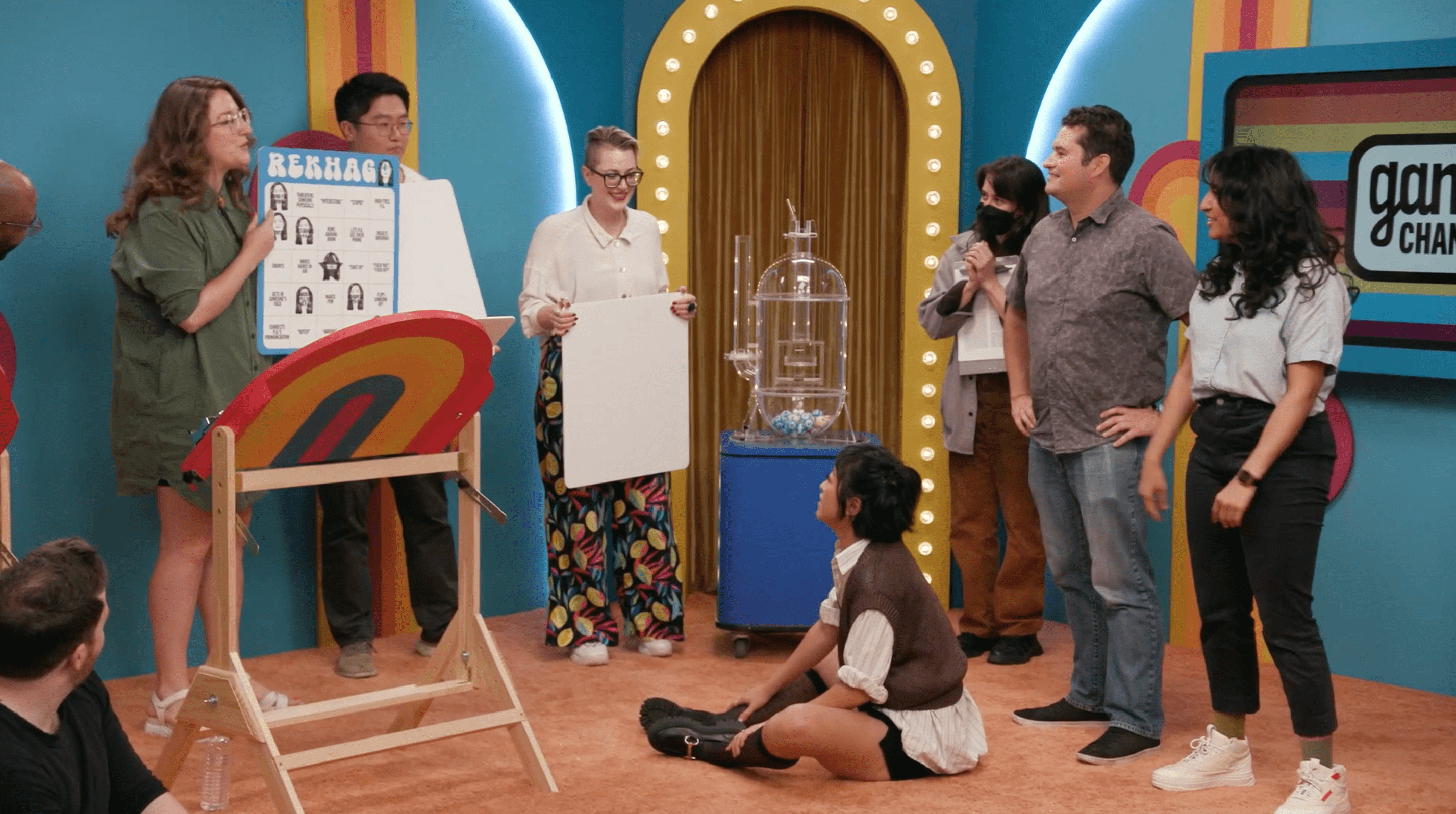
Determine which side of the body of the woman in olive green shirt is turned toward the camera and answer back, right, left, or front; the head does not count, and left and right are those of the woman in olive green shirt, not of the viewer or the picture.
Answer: right

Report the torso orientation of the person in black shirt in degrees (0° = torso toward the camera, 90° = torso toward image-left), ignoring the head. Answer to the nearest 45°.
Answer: approximately 225°

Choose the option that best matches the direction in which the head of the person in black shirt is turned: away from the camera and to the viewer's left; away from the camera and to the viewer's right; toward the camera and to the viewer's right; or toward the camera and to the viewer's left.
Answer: away from the camera and to the viewer's right

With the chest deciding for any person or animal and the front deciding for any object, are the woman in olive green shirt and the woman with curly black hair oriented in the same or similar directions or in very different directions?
very different directions

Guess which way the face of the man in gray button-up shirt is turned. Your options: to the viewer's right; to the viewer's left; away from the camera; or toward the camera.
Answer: to the viewer's left

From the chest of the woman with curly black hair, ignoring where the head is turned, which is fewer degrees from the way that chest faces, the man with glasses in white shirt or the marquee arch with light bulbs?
the man with glasses in white shirt

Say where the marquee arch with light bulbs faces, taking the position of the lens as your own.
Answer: facing the viewer

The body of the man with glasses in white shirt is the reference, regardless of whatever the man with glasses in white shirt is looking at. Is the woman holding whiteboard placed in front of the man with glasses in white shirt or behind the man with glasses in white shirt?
in front

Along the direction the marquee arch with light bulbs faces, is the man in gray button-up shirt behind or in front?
in front

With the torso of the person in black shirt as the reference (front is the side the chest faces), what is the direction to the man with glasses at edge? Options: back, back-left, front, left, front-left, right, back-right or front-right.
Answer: front-left
